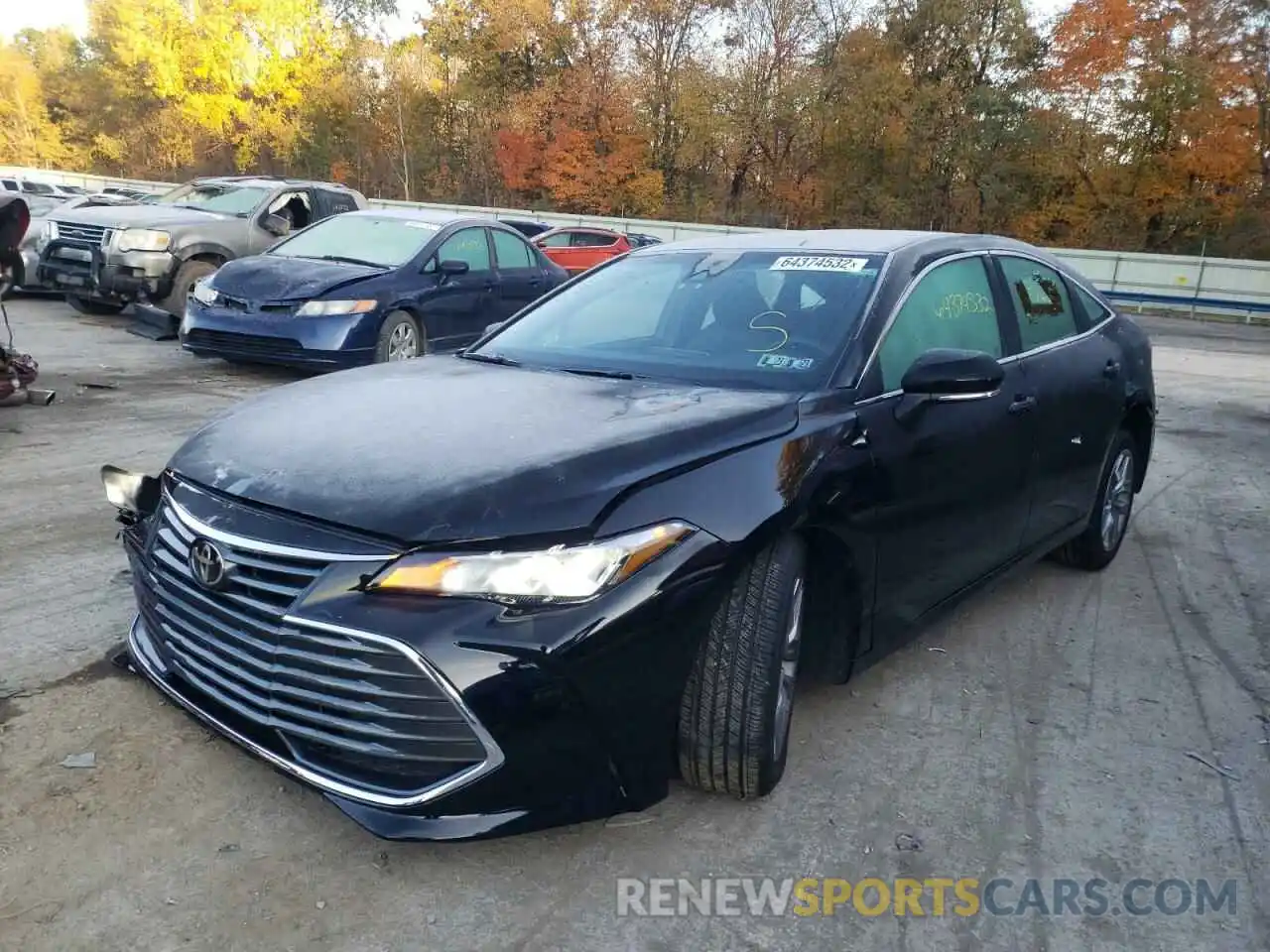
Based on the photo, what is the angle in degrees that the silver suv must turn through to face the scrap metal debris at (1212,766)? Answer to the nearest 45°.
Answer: approximately 45° to its left

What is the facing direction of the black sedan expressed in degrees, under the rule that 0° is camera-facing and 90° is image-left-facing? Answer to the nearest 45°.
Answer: approximately 45°

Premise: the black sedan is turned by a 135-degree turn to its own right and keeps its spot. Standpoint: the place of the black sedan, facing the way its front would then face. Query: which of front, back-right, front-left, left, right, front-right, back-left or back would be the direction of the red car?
front

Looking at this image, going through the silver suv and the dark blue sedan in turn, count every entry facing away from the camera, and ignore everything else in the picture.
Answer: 0

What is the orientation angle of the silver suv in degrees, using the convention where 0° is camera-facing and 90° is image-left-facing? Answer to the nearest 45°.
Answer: approximately 45°

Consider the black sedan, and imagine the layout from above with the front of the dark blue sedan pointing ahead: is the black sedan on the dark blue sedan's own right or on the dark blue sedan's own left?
on the dark blue sedan's own left

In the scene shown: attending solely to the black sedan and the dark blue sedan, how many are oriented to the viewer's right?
0

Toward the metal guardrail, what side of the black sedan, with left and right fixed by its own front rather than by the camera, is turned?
back

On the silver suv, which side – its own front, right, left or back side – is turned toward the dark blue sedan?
left

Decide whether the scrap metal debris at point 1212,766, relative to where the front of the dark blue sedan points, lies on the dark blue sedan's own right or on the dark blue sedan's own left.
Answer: on the dark blue sedan's own left

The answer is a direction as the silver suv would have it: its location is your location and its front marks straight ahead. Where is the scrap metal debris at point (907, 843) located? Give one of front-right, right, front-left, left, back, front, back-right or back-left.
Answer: front-left

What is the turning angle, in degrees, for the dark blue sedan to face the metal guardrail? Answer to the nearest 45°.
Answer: approximately 180°

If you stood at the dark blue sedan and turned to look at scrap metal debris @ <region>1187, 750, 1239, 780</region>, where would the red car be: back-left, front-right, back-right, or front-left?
back-left
